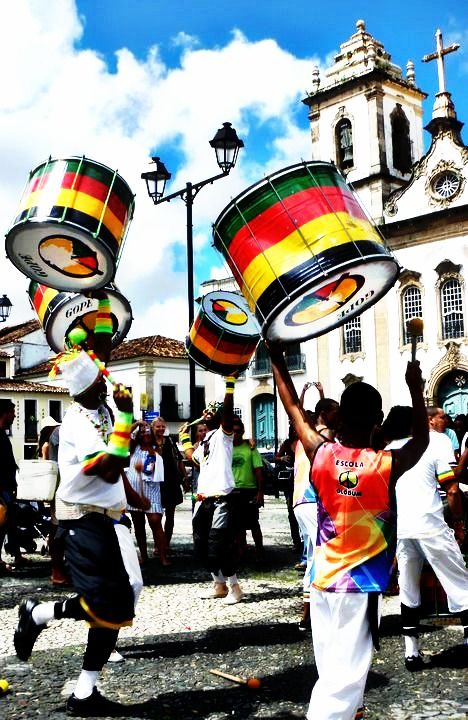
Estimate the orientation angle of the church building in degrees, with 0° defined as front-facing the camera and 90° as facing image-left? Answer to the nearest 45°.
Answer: approximately 45°

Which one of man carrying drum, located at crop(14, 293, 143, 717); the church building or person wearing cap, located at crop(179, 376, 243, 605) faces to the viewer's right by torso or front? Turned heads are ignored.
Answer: the man carrying drum

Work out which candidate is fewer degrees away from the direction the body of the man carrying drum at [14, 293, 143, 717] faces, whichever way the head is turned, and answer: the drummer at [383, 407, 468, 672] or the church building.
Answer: the drummer

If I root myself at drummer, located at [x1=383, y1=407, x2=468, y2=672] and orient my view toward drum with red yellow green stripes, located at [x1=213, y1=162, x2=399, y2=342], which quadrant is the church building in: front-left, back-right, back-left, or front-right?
back-right

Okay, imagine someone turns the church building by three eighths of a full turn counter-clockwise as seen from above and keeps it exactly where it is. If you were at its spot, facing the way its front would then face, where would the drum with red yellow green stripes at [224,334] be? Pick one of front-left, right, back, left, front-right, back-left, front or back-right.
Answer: right

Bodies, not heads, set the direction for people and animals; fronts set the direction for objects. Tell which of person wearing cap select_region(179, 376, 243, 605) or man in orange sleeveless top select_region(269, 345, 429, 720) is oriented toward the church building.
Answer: the man in orange sleeveless top

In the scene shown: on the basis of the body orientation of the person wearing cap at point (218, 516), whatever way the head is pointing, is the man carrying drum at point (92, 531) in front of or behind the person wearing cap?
in front

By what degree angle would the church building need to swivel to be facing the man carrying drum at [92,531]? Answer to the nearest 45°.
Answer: approximately 45° to its left

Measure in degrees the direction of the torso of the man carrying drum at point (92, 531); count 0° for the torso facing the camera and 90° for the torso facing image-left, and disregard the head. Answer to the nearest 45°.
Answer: approximately 270°

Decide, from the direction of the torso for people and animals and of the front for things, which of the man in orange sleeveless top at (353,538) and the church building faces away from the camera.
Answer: the man in orange sleeveless top

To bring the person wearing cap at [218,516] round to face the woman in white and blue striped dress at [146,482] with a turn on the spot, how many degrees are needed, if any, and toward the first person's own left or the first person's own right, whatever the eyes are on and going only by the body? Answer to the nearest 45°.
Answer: approximately 135° to the first person's own right

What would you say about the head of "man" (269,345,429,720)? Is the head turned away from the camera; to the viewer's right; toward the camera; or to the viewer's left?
away from the camera

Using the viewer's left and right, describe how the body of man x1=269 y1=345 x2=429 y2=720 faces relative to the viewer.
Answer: facing away from the viewer
